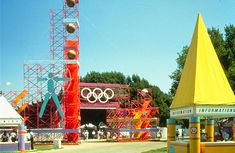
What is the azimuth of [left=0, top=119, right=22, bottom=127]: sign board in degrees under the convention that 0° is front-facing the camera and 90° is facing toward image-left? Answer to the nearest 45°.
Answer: approximately 0°

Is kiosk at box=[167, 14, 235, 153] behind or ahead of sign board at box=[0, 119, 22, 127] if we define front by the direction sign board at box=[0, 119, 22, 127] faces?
ahead
